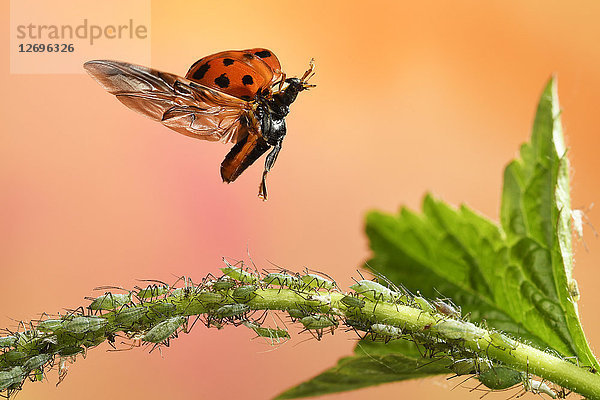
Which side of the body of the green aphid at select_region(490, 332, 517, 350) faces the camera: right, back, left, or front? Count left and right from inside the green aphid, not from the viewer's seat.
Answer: left

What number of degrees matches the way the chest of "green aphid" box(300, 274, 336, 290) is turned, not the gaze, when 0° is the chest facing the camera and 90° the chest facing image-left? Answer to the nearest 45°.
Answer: approximately 270°

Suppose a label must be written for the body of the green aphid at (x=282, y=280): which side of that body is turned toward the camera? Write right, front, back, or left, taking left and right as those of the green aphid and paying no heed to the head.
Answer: right
